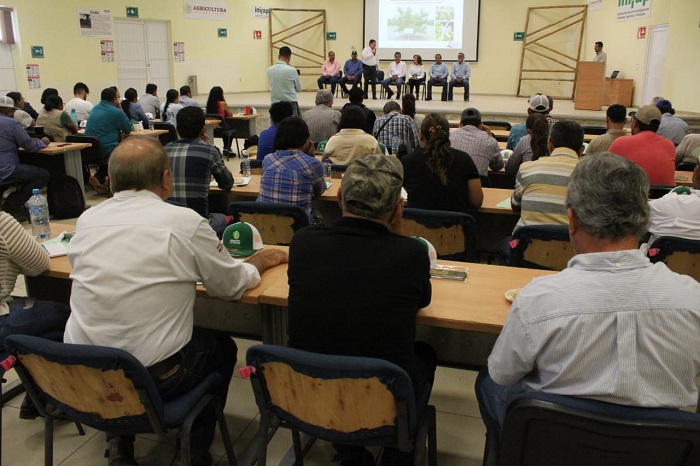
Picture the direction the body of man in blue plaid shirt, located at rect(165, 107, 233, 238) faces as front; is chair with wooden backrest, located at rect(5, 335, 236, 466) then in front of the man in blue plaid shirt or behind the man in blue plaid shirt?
behind

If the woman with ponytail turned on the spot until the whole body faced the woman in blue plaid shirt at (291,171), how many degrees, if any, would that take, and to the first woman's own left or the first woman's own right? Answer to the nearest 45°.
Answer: approximately 90° to the first woman's own left

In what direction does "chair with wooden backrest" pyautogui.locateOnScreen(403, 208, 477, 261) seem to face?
away from the camera

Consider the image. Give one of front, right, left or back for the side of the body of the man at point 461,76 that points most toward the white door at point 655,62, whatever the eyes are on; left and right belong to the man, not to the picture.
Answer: left

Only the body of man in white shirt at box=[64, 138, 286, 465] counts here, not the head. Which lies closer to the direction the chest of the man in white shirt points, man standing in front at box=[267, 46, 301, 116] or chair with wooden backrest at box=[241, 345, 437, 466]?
the man standing in front

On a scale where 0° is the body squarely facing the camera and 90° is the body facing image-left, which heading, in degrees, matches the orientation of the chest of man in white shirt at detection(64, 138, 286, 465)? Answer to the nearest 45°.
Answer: approximately 225°

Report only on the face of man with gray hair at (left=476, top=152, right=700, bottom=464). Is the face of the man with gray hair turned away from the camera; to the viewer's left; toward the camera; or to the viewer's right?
away from the camera

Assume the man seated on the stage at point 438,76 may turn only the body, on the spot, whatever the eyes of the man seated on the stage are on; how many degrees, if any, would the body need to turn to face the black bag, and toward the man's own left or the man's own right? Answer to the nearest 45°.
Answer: approximately 45° to the man's own right

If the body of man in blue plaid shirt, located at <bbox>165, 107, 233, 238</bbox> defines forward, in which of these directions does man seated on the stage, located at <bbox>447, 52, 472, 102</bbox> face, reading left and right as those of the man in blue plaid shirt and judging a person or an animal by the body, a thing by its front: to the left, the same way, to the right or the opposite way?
the opposite way

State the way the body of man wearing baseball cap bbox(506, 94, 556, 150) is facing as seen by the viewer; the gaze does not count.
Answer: away from the camera

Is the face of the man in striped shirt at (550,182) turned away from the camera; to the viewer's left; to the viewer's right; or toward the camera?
away from the camera

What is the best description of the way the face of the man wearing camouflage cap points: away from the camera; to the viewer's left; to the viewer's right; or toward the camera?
away from the camera
